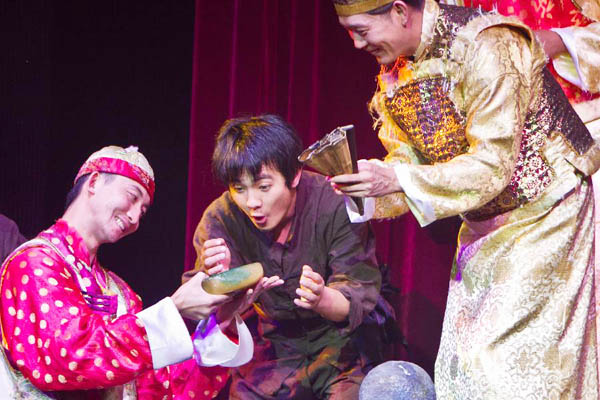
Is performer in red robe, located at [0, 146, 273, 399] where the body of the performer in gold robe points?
yes

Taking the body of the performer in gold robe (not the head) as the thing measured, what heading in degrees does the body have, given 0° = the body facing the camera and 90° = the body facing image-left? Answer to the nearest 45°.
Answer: approximately 90°
